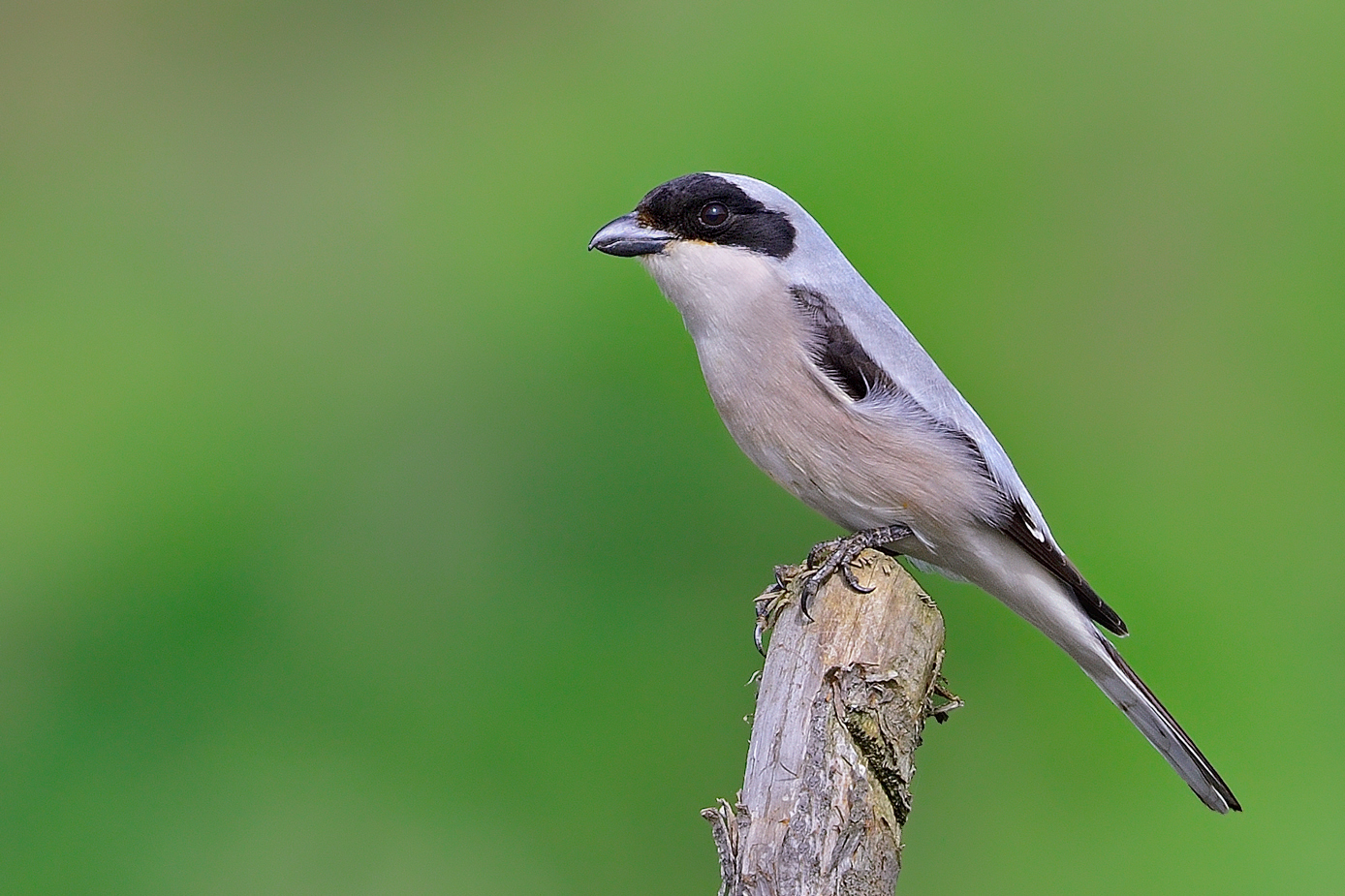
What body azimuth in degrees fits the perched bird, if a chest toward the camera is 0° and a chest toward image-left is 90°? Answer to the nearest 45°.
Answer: approximately 90°
